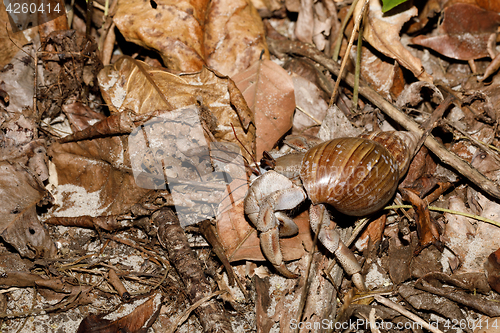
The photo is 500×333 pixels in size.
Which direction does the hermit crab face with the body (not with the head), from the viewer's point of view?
to the viewer's left

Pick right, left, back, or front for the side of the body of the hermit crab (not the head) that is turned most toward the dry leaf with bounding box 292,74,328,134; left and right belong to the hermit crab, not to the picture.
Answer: right

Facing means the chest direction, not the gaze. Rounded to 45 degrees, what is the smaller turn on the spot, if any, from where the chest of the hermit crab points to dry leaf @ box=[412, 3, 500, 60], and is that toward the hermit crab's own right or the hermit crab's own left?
approximately 135° to the hermit crab's own right

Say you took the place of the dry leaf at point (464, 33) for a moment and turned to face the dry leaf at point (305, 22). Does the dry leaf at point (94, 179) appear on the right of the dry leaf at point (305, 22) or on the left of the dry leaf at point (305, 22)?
left

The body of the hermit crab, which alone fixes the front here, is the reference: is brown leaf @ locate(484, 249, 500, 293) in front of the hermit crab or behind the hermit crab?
behind

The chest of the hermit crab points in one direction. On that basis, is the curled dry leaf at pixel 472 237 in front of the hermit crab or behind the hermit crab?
behind

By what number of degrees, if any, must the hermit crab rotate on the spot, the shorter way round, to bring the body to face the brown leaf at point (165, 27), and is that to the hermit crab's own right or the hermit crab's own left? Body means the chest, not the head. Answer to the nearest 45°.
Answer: approximately 45° to the hermit crab's own right

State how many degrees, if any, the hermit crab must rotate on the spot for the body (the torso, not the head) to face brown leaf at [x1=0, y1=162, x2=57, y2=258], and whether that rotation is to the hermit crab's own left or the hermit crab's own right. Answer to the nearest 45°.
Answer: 0° — it already faces it
